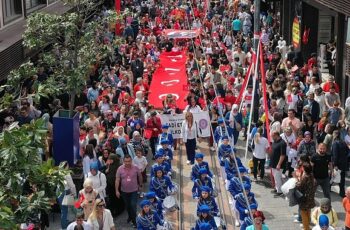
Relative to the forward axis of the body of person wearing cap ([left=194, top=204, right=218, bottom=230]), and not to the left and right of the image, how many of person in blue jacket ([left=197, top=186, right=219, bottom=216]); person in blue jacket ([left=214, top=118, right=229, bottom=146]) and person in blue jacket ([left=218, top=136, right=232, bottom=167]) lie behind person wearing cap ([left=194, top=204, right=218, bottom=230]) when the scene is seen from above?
3

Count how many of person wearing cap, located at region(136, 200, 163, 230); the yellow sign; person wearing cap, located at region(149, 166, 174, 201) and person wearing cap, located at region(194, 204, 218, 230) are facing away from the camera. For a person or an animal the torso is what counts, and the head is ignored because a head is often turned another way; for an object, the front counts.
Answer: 0

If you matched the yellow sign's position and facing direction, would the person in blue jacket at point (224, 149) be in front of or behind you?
in front

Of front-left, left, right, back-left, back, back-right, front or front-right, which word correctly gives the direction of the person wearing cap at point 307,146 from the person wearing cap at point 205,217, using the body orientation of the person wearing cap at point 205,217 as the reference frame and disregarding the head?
back-left

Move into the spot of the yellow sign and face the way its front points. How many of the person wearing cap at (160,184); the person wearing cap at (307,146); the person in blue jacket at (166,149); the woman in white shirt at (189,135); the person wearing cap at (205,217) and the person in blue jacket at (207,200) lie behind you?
0

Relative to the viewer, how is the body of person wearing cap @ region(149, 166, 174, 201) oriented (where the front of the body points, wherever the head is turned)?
toward the camera

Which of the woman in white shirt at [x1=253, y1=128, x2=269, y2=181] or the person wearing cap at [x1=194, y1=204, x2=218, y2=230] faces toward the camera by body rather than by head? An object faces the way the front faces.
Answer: the person wearing cap

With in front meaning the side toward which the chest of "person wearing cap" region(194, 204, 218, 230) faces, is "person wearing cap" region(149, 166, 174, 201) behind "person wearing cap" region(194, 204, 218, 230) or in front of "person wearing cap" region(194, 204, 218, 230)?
behind

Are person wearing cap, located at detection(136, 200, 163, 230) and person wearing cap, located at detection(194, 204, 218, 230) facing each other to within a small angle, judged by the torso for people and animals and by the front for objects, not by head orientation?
no

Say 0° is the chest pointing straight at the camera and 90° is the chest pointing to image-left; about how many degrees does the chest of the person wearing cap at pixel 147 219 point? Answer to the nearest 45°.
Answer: approximately 0°

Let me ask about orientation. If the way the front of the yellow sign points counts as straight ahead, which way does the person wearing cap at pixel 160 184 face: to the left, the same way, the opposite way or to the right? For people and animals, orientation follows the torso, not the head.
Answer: the same way

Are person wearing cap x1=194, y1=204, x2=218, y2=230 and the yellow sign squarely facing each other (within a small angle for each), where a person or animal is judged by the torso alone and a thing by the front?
no

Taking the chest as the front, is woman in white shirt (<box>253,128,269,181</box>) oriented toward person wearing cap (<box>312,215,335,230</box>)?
no

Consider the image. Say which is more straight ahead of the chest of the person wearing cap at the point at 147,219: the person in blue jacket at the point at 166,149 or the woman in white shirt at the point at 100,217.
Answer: the woman in white shirt

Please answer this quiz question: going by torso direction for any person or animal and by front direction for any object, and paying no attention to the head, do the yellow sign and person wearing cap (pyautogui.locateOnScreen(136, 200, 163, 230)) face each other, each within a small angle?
no
